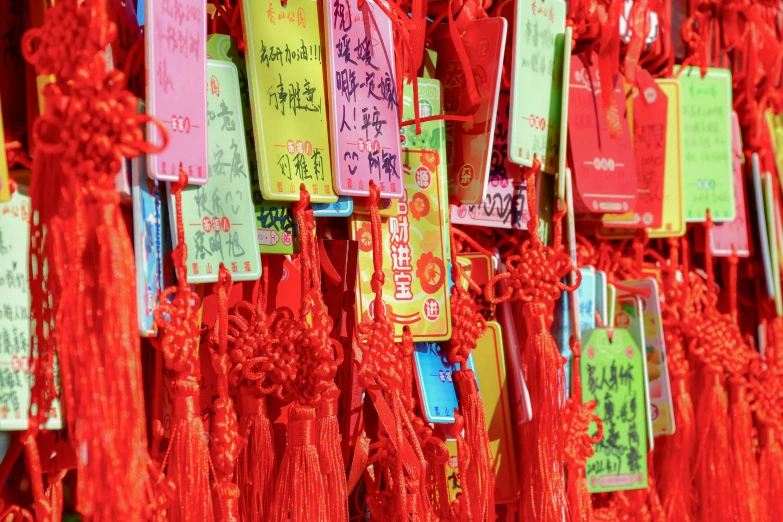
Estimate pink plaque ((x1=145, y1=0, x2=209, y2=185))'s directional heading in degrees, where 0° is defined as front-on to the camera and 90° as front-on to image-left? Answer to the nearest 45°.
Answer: approximately 0°

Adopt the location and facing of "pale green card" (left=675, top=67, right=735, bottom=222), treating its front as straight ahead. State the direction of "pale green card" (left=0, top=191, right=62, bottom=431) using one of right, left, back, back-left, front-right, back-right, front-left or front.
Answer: front-right

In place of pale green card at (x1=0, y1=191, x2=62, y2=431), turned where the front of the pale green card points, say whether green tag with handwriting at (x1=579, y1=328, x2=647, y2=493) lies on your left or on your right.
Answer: on your left

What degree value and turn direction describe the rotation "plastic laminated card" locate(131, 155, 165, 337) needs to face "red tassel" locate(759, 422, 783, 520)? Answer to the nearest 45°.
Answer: approximately 45° to its left

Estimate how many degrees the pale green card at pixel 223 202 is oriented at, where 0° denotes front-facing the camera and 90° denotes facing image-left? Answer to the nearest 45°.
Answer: approximately 0°
